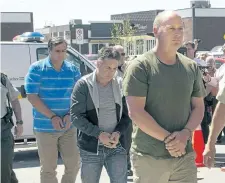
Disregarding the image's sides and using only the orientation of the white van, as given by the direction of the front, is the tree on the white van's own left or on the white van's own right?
on the white van's own left

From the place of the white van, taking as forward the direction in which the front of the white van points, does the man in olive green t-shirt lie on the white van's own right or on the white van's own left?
on the white van's own right

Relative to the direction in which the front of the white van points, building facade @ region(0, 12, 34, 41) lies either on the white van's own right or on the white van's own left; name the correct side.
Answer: on the white van's own left

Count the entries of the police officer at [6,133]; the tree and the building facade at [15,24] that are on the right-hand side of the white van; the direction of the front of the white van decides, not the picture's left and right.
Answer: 1

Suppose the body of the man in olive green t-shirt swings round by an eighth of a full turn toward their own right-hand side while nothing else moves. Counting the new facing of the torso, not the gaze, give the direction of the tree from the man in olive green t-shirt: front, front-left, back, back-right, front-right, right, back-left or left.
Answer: back

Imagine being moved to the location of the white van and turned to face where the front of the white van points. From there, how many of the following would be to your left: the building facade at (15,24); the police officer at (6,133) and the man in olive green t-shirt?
1

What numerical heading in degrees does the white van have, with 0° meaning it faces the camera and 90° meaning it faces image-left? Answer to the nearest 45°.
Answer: approximately 270°

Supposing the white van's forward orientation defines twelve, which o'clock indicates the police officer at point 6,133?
The police officer is roughly at 3 o'clock from the white van.

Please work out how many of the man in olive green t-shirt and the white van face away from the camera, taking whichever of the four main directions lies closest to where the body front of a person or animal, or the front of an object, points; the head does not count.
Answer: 0

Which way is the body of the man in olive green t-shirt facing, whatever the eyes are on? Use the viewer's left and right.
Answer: facing the viewer and to the right of the viewer
